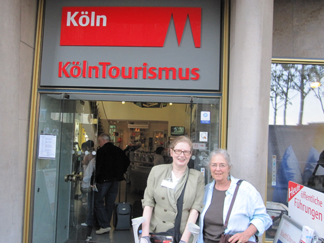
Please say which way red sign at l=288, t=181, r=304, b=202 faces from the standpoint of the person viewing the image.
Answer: facing the viewer

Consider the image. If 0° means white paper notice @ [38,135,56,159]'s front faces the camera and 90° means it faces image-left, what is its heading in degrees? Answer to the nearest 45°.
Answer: approximately 0°

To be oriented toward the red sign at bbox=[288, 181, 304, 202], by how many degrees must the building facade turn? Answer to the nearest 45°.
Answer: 0° — it already faces it

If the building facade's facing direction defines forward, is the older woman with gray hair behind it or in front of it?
in front

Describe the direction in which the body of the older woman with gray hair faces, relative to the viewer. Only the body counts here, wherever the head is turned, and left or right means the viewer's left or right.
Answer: facing the viewer and to the left of the viewer

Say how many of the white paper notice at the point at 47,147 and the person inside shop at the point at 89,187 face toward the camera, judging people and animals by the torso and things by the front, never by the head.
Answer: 1

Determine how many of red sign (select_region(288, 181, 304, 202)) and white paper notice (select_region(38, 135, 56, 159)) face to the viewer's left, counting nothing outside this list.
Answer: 0

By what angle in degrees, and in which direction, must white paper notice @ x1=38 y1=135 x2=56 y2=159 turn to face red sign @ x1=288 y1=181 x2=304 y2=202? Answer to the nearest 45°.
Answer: approximately 45° to its left

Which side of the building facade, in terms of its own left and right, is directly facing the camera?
front
